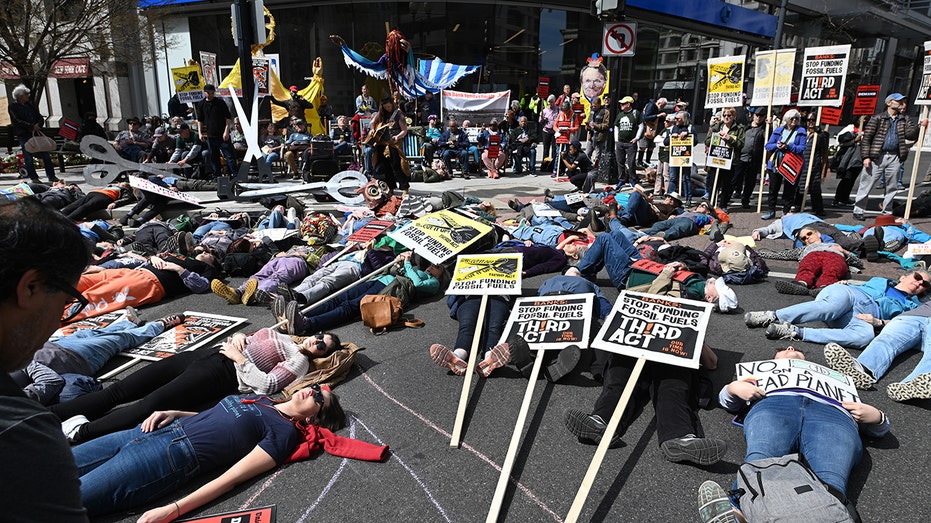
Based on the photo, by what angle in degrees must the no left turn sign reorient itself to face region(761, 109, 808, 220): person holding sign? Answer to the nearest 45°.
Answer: approximately 90° to its left

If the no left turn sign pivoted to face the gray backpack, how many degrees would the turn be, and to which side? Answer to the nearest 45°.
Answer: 0° — it already faces it

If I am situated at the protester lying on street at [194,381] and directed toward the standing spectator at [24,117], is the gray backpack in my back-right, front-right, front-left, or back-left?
back-right

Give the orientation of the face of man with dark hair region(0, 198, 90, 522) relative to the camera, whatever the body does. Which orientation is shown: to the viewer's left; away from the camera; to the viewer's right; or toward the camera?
to the viewer's right

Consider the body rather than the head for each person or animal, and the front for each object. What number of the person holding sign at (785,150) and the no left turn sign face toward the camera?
2

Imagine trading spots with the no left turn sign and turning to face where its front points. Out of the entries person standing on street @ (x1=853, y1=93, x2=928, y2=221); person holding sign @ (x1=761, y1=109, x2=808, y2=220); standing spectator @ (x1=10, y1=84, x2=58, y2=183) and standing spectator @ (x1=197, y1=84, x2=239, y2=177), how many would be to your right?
2

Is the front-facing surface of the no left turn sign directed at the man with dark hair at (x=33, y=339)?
yes

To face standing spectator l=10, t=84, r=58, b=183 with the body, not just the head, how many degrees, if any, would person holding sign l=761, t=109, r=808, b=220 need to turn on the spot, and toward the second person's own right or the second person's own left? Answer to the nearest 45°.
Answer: approximately 90° to the second person's own right

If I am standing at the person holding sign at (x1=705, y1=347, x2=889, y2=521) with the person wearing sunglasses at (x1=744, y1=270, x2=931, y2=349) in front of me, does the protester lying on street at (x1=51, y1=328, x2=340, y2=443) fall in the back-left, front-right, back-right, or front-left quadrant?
back-left

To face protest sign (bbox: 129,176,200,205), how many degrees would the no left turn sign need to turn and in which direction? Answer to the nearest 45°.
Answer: approximately 45° to its right
